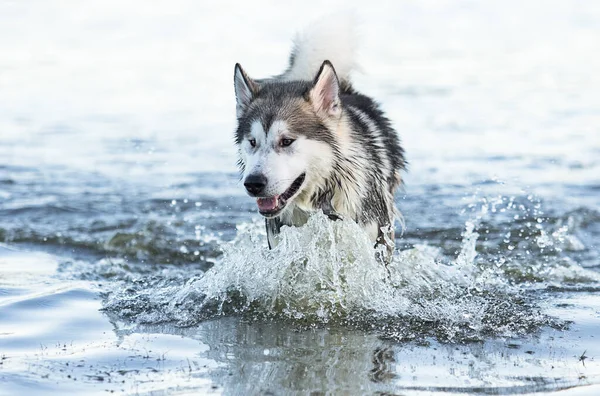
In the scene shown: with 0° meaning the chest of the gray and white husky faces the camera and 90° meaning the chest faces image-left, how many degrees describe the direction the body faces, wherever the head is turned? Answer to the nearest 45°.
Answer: approximately 45°
